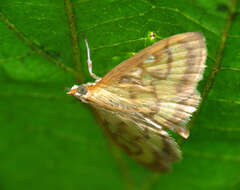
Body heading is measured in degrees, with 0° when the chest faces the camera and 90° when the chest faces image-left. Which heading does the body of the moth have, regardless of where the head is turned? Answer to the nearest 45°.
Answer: approximately 90°
